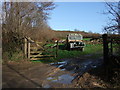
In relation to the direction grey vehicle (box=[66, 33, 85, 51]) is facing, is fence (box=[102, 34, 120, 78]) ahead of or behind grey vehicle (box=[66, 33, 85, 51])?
ahead

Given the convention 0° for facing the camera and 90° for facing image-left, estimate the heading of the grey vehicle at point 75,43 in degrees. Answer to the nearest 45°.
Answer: approximately 0°
